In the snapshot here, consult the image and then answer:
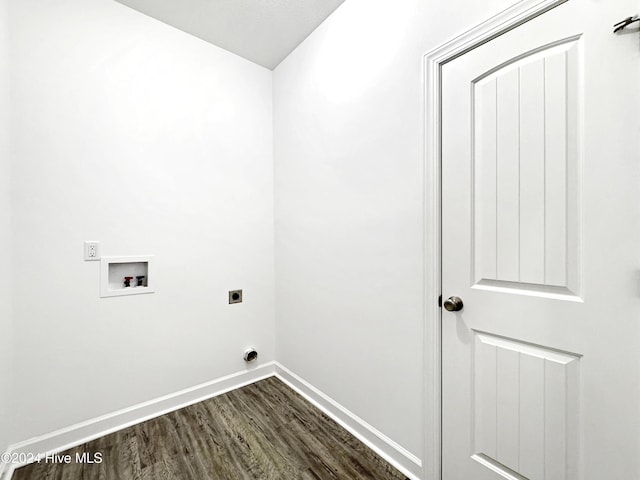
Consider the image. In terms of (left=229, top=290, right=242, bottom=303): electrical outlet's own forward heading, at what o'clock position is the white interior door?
The white interior door is roughly at 11 o'clock from the electrical outlet.

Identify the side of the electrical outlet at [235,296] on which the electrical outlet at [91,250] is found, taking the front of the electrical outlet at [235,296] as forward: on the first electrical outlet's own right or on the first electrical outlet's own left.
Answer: on the first electrical outlet's own right

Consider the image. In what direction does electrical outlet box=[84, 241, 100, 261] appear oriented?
toward the camera

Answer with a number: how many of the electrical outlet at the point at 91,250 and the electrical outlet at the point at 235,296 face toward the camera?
2

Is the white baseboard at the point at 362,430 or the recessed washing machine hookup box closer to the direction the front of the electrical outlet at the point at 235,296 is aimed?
the white baseboard

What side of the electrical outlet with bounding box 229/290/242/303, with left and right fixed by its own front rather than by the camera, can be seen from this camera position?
front

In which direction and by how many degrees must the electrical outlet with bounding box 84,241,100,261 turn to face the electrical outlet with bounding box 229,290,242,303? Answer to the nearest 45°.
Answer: approximately 90° to its left

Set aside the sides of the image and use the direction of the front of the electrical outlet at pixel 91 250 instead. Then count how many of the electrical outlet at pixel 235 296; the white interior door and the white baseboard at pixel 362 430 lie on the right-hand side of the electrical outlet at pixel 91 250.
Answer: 0

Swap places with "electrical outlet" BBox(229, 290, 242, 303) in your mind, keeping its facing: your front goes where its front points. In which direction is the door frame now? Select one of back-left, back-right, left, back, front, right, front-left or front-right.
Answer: front-left

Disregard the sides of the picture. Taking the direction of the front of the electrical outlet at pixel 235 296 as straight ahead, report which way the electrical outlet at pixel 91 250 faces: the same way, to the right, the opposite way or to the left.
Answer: the same way

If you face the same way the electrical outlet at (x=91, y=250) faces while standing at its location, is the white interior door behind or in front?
in front
